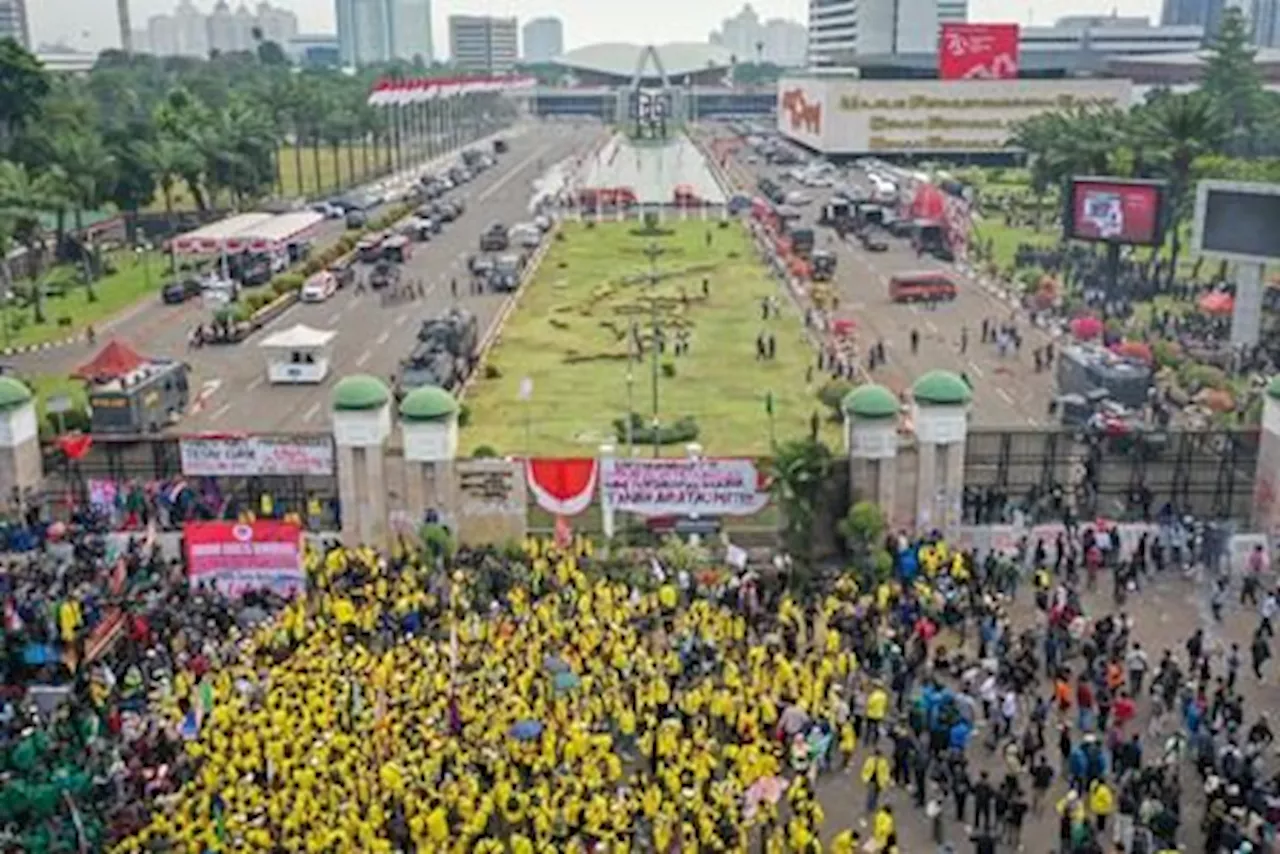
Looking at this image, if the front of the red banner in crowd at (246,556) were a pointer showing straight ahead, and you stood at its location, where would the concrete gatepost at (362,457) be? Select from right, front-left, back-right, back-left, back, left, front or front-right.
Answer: back-left

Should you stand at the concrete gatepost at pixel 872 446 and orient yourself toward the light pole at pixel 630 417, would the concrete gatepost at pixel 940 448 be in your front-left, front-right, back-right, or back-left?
back-right

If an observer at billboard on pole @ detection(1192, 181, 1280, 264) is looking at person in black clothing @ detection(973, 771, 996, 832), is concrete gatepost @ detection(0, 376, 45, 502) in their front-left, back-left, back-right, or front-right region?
front-right

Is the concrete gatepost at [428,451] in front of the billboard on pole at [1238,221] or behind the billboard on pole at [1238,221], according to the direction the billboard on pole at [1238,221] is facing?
in front

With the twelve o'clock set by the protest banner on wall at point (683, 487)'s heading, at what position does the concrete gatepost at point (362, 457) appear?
The concrete gatepost is roughly at 3 o'clock from the protest banner on wall.

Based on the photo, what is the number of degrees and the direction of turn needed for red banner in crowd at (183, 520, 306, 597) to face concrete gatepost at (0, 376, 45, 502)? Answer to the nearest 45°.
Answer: approximately 135° to its right

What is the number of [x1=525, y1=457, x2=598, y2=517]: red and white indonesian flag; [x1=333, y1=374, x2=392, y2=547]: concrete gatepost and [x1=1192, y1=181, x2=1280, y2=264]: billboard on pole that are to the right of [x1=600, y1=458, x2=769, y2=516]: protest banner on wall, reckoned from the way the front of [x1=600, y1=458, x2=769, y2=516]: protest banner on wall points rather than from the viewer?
2

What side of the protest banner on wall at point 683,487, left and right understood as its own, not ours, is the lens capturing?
front

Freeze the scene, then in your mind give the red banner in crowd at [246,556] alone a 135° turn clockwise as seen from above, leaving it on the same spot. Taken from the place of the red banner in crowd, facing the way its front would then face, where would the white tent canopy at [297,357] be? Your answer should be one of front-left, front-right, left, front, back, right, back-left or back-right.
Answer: front-right

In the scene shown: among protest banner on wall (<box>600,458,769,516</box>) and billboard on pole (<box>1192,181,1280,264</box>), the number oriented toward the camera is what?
2

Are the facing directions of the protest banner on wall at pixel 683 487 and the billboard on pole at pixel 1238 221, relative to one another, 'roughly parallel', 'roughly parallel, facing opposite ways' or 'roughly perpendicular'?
roughly parallel

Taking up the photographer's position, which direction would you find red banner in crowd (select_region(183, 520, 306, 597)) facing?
facing the viewer

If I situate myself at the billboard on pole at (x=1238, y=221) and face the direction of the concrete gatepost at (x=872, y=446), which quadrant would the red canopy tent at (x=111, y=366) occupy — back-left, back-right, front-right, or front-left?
front-right

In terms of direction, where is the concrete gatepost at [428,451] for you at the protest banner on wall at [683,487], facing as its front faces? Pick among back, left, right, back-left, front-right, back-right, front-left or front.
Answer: right

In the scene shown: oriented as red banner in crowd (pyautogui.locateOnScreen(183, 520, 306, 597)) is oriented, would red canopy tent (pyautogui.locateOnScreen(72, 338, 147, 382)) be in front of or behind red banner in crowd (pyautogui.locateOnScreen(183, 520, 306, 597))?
behind
